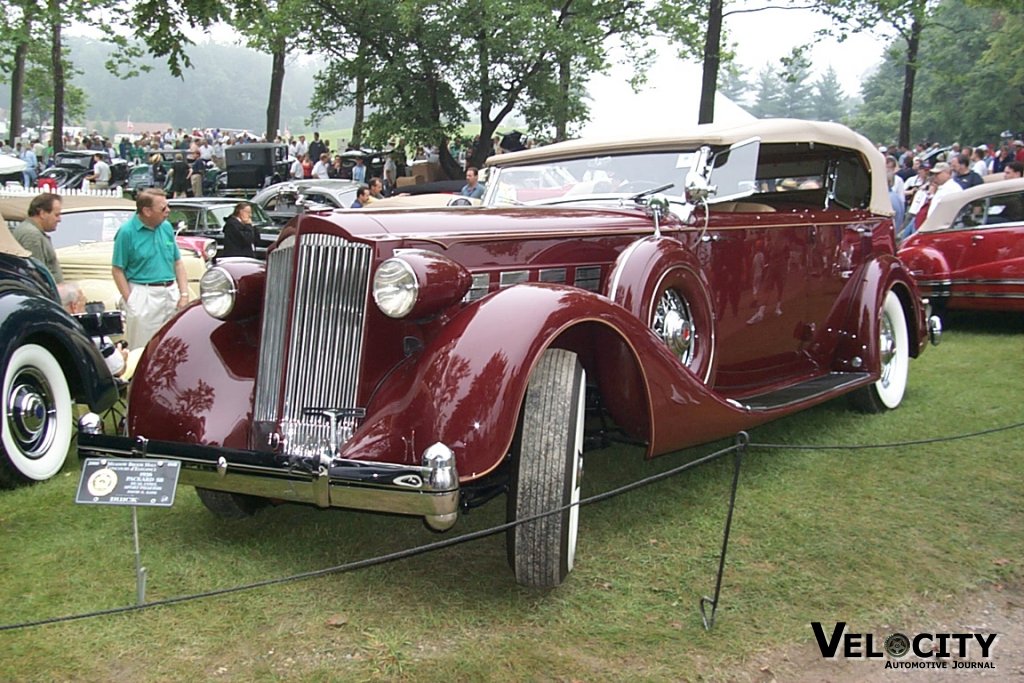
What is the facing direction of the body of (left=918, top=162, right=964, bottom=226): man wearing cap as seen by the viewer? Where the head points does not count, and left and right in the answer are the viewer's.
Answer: facing to the left of the viewer

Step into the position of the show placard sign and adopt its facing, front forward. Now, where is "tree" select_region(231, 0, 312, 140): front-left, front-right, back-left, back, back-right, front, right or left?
back

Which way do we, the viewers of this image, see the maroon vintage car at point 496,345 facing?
facing the viewer and to the left of the viewer

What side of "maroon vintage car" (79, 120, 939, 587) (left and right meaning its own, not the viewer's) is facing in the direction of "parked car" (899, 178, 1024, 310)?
back

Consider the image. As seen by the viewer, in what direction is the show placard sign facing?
toward the camera

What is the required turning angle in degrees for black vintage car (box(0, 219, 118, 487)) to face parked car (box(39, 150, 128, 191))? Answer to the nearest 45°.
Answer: approximately 135° to its right

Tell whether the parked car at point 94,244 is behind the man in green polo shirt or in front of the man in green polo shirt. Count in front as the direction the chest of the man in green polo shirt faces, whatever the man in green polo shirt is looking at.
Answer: behind

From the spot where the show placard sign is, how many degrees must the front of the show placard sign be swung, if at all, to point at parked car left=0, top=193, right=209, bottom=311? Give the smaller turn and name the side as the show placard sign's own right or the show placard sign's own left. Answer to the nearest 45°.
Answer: approximately 180°

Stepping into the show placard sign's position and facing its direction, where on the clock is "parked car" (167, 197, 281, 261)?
The parked car is roughly at 6 o'clock from the show placard sign.
